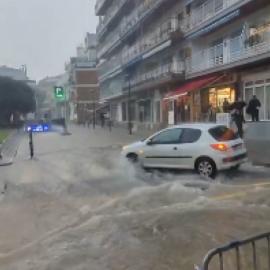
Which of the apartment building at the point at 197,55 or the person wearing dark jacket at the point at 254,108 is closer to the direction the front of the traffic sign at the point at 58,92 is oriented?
the person wearing dark jacket

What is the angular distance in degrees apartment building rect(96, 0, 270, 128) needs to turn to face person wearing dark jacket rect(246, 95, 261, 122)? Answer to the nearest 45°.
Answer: approximately 45° to its left

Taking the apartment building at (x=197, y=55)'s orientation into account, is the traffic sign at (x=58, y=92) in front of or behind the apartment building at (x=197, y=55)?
in front

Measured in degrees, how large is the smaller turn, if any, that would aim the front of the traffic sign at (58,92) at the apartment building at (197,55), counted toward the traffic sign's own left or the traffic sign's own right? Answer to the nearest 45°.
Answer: approximately 90° to the traffic sign's own left

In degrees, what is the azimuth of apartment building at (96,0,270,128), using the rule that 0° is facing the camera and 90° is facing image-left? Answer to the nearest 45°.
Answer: approximately 45°
